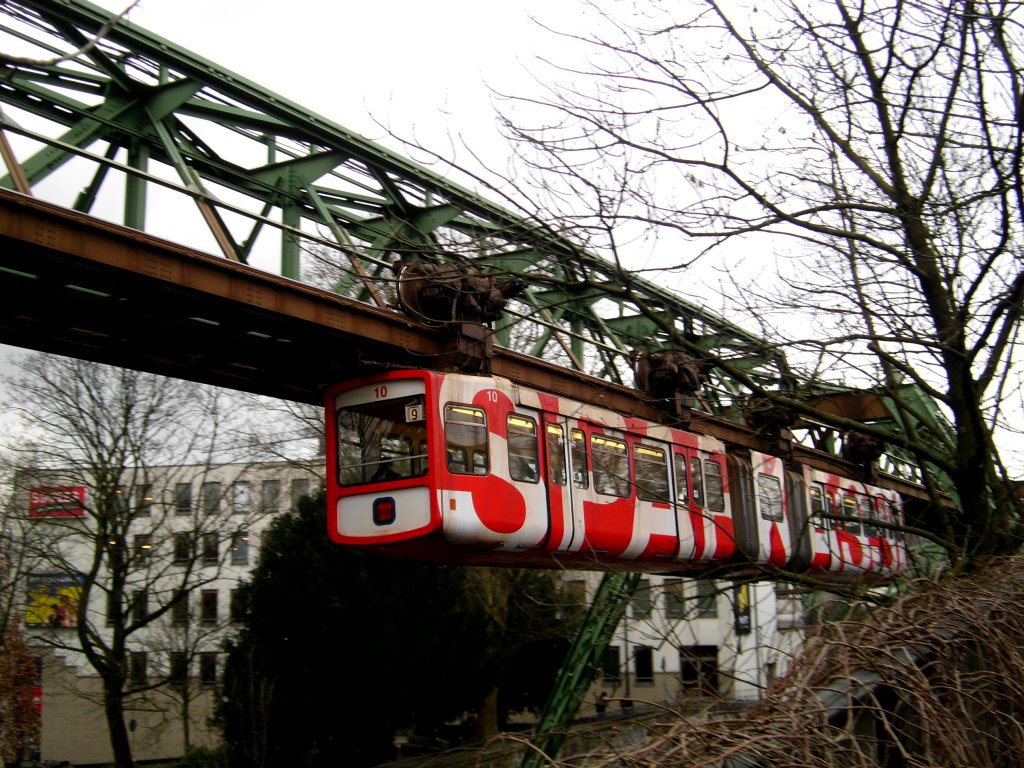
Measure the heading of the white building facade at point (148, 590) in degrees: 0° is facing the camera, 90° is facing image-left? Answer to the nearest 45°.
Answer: approximately 0°

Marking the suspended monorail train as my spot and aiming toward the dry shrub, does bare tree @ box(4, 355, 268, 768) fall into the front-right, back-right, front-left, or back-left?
back-right

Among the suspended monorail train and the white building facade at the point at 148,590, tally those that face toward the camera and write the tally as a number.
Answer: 1

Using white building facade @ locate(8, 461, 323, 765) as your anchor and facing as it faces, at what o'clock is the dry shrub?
The dry shrub is roughly at 12 o'clock from the white building facade.

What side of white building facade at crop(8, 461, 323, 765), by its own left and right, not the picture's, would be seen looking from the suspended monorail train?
front
